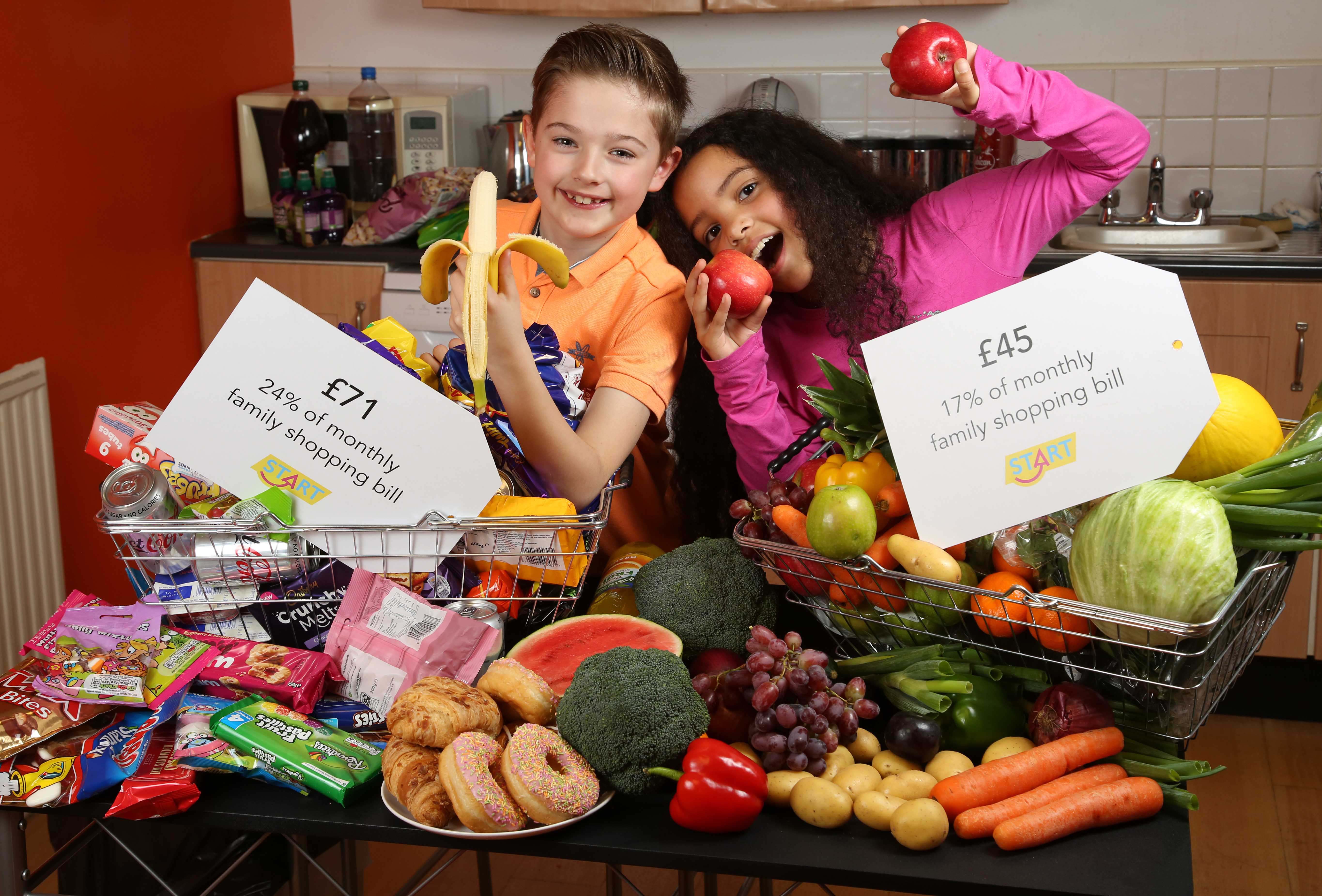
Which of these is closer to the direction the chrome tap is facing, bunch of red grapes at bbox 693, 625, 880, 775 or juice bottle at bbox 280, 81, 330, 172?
the bunch of red grapes

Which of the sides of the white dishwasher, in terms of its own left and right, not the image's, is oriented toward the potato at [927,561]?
front

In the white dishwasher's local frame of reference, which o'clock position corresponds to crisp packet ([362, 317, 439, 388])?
The crisp packet is roughly at 12 o'clock from the white dishwasher.

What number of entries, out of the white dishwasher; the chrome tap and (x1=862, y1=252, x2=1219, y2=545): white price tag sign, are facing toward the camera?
3

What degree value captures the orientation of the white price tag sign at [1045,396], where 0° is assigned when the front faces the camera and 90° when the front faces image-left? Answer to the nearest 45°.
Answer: approximately 0°

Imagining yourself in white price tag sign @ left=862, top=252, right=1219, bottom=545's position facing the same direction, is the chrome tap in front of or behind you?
behind

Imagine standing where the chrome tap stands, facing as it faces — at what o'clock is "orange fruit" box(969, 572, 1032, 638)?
The orange fruit is roughly at 12 o'clock from the chrome tap.

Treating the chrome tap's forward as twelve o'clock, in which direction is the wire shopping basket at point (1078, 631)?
The wire shopping basket is roughly at 12 o'clock from the chrome tap.

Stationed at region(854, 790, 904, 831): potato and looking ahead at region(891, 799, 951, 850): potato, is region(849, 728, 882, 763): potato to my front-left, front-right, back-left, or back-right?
back-left

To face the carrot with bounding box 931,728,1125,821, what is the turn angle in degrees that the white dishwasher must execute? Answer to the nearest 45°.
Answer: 0° — it already faces it
